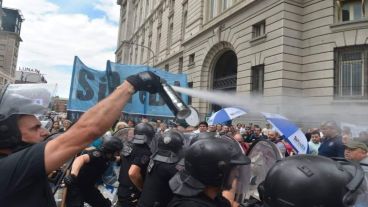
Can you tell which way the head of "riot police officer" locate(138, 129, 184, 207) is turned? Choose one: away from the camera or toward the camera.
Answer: away from the camera

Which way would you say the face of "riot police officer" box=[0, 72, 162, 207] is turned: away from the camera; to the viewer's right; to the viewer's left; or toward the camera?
to the viewer's right

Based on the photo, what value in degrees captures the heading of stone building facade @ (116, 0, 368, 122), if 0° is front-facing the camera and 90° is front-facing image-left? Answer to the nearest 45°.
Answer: approximately 45°

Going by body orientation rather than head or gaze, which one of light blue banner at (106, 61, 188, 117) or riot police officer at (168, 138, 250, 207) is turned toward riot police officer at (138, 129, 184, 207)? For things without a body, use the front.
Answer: the light blue banner

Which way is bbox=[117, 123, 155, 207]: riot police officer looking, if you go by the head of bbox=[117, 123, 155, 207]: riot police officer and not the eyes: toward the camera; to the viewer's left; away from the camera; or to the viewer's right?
away from the camera
